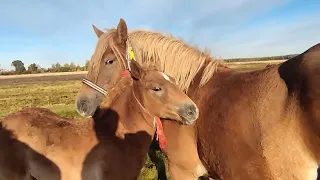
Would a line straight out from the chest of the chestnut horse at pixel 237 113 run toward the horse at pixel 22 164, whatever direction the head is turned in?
yes

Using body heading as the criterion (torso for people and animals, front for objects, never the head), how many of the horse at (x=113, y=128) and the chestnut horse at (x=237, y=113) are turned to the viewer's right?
1

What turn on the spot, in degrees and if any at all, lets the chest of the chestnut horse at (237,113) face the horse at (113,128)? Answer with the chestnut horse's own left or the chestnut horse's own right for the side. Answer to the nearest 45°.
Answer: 0° — it already faces it

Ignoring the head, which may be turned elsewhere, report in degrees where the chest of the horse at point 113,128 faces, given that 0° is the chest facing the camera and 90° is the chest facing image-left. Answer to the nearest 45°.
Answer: approximately 270°

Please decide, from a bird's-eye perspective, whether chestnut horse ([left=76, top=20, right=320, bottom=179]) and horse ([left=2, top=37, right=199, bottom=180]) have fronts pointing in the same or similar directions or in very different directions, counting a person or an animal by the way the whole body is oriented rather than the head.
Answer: very different directions

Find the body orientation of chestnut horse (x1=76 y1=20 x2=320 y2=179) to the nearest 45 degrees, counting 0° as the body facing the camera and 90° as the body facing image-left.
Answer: approximately 90°
